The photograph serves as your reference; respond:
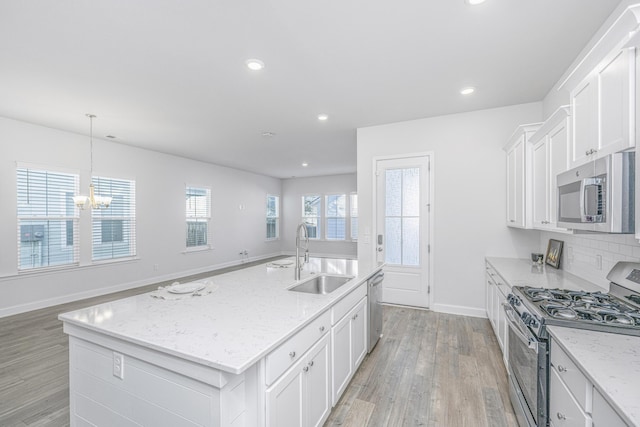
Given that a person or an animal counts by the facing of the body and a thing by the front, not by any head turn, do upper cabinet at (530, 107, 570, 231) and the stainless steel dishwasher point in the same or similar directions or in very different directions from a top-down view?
very different directions

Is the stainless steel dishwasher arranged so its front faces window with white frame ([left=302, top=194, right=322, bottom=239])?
no

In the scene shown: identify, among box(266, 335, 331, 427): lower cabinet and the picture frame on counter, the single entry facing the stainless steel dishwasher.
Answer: the picture frame on counter

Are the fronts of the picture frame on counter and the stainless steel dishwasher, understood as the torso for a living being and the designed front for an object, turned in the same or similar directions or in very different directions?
very different directions

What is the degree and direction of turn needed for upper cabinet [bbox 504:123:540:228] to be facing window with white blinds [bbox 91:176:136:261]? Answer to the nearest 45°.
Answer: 0° — it already faces it

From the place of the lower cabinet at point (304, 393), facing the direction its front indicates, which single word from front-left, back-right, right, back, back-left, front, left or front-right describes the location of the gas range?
front-left

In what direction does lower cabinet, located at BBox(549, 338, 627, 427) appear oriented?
to the viewer's left

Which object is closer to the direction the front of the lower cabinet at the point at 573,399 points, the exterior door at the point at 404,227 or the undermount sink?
the undermount sink

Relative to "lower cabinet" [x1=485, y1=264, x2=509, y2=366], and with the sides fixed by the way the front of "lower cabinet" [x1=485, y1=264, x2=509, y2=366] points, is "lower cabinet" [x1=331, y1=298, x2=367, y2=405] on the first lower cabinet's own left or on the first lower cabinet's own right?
on the first lower cabinet's own left

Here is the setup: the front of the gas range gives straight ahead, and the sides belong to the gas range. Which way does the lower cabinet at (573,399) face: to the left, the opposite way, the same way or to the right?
the same way

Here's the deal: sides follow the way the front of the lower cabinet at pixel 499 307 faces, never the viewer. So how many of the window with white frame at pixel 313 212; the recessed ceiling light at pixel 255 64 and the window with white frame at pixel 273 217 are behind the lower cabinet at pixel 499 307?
0

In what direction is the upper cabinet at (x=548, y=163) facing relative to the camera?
to the viewer's left

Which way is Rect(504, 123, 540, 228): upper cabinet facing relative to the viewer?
to the viewer's left

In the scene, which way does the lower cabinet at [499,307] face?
to the viewer's left

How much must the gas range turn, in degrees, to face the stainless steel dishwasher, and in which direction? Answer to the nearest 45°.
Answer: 0° — it already faces it
